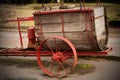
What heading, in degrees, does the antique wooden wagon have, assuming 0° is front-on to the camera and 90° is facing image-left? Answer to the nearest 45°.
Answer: approximately 90°
